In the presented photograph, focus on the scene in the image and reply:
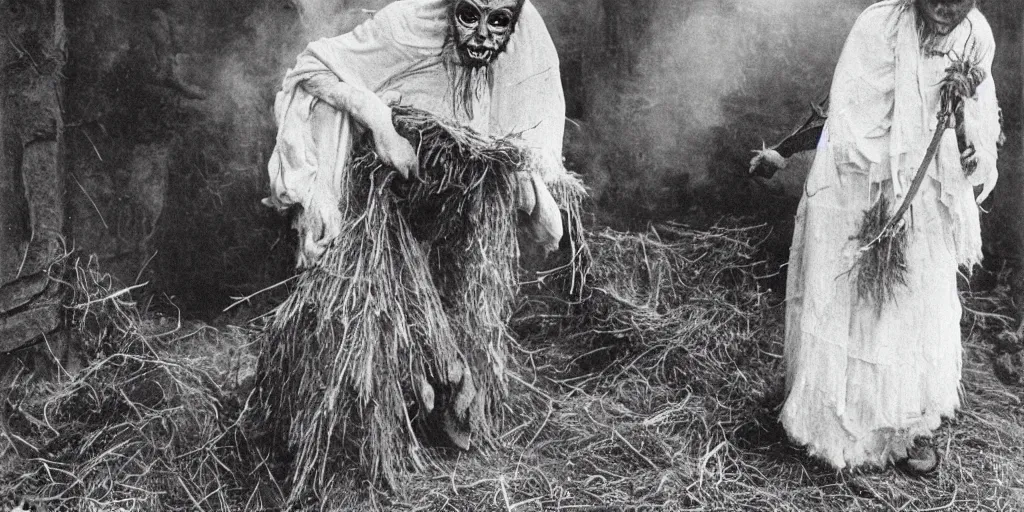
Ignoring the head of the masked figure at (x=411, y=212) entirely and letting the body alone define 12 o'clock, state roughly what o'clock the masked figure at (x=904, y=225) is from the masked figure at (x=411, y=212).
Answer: the masked figure at (x=904, y=225) is roughly at 9 o'clock from the masked figure at (x=411, y=212).

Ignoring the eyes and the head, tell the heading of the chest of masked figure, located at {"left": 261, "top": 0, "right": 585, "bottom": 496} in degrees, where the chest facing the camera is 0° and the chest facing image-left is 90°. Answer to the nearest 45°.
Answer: approximately 0°

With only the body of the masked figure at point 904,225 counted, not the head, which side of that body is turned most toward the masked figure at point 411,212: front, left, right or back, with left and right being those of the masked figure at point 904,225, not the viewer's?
right

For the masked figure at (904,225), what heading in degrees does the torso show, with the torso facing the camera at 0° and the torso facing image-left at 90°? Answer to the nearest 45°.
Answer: approximately 315°
